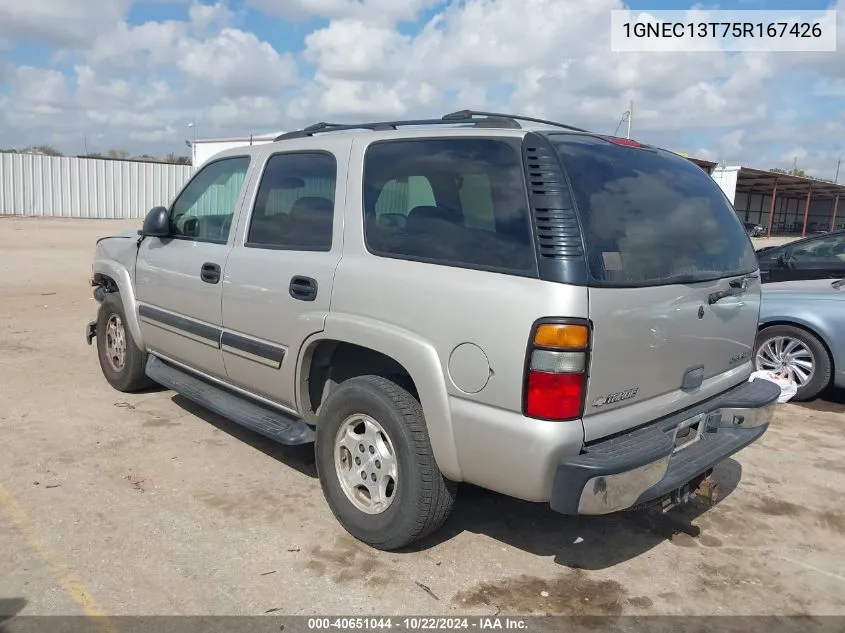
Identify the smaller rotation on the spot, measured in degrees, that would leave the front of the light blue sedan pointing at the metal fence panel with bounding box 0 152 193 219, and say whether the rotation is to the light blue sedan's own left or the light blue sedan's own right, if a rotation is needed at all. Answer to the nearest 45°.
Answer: approximately 45° to the light blue sedan's own right

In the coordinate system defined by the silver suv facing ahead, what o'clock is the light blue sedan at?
The light blue sedan is roughly at 3 o'clock from the silver suv.

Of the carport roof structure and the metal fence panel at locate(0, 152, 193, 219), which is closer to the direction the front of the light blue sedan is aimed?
the metal fence panel

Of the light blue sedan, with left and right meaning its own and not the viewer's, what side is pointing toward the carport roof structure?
right

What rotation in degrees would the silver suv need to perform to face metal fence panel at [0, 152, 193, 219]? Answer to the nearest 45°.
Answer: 0° — it already faces it

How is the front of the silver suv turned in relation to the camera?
facing away from the viewer and to the left of the viewer

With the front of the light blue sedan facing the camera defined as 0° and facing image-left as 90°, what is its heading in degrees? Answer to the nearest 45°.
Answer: approximately 90°

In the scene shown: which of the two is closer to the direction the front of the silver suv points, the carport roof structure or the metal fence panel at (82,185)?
the metal fence panel

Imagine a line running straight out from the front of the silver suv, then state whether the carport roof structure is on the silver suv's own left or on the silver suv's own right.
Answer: on the silver suv's own right

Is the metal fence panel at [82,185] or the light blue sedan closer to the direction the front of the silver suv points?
the metal fence panel

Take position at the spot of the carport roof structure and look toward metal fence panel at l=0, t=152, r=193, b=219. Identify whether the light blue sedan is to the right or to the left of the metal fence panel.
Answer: left
